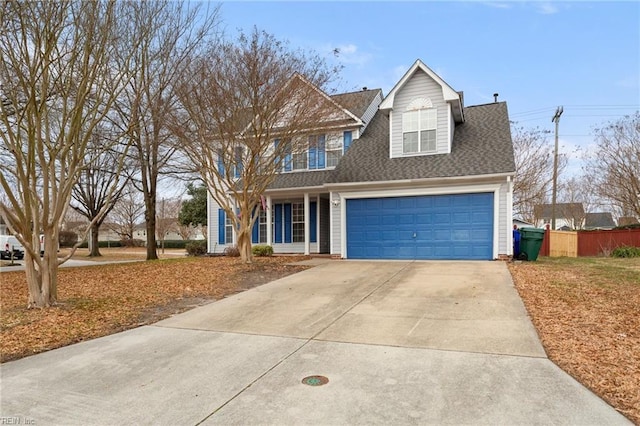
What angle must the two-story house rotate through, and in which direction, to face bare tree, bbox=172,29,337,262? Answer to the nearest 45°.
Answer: approximately 45° to its right

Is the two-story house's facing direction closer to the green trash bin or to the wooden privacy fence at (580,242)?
the green trash bin

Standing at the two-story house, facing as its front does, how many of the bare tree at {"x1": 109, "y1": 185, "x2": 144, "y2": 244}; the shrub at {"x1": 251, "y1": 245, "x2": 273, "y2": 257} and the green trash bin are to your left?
1

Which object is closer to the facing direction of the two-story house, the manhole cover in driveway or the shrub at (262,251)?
the manhole cover in driveway

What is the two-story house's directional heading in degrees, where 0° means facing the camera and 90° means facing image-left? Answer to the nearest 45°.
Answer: approximately 0°

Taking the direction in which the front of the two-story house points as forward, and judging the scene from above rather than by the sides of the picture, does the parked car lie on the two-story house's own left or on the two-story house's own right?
on the two-story house's own right

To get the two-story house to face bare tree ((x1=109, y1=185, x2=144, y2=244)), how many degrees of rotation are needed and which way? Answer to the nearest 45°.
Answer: approximately 135° to its right

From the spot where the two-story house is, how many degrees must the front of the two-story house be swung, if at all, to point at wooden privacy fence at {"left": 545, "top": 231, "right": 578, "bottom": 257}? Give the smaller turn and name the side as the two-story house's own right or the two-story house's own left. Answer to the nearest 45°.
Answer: approximately 135° to the two-story house's own left

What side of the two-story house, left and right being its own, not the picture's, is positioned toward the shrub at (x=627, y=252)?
left

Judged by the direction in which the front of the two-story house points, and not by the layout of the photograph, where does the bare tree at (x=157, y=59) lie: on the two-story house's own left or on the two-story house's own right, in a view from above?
on the two-story house's own right

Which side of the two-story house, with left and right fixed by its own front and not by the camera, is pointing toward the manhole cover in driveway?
front

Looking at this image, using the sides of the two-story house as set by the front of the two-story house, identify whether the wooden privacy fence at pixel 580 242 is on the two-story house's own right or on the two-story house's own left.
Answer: on the two-story house's own left
